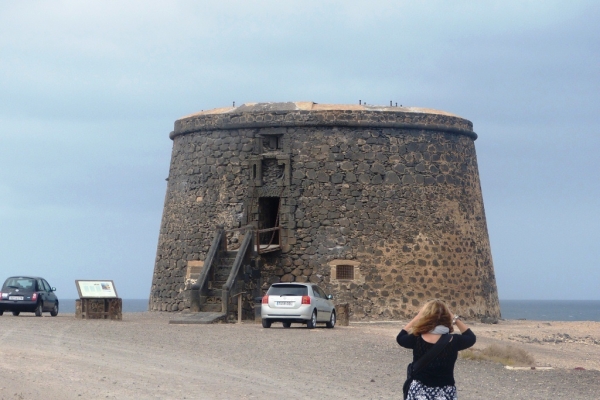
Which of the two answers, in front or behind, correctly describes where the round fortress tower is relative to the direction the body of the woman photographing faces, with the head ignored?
in front

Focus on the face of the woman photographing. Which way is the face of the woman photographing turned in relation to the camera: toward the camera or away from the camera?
away from the camera

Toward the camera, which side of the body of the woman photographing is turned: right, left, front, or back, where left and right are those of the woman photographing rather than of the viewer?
back

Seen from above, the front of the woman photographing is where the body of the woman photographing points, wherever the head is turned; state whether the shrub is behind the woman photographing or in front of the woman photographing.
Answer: in front

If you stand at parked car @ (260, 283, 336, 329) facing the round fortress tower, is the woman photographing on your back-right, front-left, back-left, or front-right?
back-right
